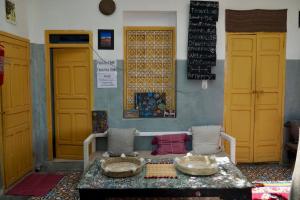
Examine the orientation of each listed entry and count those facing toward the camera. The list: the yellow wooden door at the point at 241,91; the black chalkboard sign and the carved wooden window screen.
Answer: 3

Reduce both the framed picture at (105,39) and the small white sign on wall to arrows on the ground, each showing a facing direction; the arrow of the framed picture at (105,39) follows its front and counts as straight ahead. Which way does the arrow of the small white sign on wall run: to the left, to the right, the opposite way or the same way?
the same way

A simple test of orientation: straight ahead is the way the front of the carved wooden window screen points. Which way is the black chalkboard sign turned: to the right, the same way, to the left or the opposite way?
the same way

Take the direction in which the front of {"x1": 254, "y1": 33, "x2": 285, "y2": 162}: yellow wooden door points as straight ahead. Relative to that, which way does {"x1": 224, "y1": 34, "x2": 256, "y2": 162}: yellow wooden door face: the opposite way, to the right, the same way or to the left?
the same way

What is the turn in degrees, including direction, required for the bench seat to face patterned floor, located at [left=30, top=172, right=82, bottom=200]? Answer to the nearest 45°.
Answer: approximately 90° to its right

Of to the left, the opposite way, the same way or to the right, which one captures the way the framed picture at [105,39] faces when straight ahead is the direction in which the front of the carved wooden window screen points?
the same way

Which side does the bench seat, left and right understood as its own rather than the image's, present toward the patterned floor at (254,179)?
left

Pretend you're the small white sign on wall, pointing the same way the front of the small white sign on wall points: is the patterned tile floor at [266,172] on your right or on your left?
on your left

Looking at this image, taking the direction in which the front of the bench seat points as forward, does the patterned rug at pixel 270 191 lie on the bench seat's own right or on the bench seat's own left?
on the bench seat's own left

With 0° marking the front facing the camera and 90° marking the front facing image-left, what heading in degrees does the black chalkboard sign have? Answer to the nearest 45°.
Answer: approximately 0°

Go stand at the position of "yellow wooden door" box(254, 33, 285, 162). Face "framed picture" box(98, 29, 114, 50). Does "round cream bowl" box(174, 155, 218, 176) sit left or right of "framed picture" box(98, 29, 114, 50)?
left

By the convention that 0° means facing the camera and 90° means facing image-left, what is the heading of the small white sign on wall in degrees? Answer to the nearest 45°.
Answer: approximately 0°

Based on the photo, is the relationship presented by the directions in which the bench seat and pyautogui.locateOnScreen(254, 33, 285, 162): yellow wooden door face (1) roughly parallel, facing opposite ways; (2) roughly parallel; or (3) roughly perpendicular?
roughly parallel

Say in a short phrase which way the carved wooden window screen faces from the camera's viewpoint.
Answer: facing the viewer

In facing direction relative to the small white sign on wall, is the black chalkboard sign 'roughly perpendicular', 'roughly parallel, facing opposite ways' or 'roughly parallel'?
roughly parallel

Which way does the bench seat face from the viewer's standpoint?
toward the camera

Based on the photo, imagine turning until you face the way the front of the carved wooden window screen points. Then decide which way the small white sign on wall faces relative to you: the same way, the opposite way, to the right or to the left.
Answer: the same way

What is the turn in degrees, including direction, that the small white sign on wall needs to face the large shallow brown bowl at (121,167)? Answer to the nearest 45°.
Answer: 0° — it already faces it

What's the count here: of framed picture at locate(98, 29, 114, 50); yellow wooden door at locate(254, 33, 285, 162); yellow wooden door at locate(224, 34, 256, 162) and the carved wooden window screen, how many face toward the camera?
4

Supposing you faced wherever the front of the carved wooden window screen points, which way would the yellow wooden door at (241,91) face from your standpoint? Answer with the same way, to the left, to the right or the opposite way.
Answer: the same way
